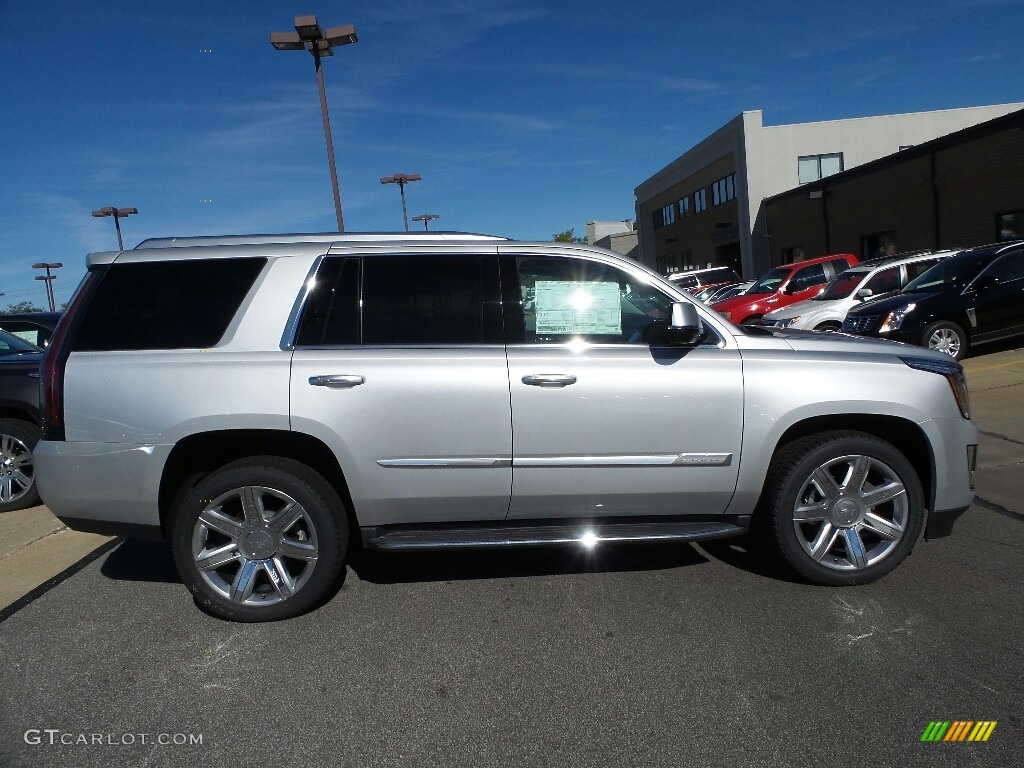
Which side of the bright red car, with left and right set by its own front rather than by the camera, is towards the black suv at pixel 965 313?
left

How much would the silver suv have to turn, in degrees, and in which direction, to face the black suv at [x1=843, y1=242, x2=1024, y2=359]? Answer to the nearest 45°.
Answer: approximately 45° to its left

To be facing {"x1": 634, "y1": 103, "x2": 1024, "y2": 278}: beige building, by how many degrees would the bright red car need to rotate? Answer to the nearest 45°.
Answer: approximately 135° to its right

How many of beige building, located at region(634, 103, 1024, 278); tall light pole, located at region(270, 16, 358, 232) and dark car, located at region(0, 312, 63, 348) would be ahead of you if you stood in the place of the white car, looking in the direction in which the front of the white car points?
2

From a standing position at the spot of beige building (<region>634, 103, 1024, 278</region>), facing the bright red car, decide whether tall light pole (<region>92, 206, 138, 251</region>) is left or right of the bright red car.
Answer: right

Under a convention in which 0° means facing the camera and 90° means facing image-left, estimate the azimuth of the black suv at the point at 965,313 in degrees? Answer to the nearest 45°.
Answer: approximately 45°

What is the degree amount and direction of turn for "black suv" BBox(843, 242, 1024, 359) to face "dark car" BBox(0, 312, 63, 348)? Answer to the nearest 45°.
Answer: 0° — it already faces it

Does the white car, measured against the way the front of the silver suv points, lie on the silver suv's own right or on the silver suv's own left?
on the silver suv's own left

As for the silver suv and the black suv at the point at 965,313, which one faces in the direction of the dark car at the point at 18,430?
the black suv

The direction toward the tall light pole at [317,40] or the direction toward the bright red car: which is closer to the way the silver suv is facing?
the bright red car

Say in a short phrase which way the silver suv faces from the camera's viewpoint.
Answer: facing to the right of the viewer

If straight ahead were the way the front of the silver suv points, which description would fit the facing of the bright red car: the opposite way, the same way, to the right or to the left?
the opposite way
